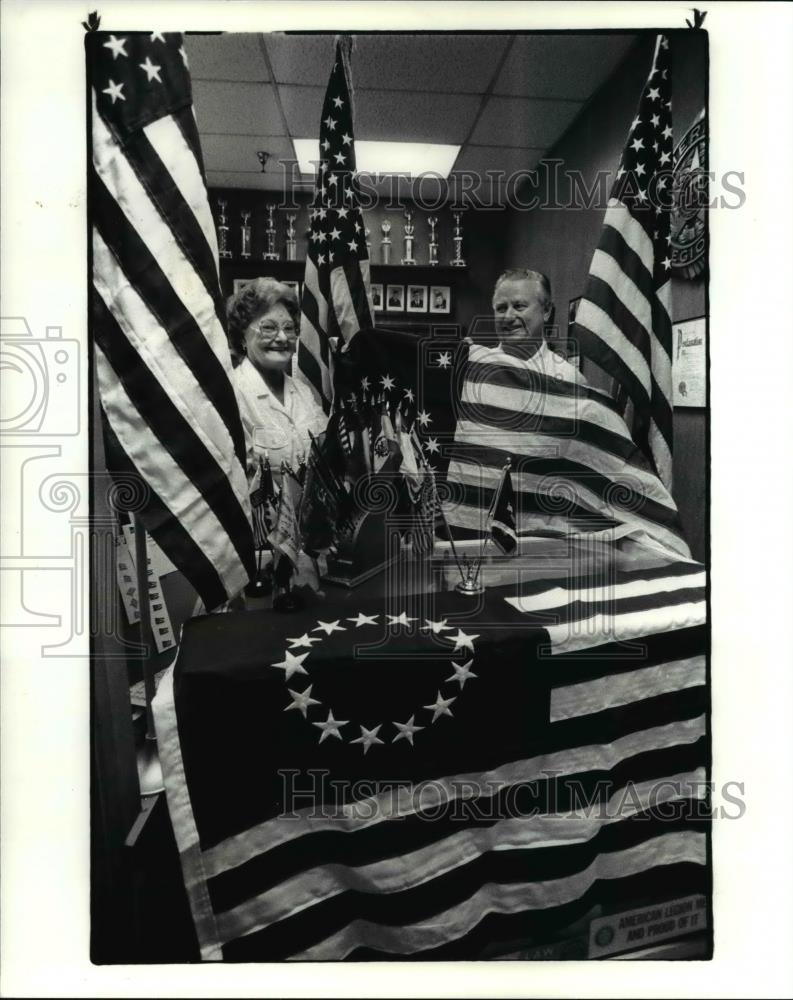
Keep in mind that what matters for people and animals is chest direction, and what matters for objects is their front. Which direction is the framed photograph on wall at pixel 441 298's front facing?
toward the camera

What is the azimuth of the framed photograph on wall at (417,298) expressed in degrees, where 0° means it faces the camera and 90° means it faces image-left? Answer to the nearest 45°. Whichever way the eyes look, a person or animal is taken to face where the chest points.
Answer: approximately 0°

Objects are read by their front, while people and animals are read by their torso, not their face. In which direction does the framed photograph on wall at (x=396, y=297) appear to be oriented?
toward the camera

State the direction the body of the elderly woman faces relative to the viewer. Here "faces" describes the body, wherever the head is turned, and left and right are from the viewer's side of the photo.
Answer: facing the viewer and to the right of the viewer

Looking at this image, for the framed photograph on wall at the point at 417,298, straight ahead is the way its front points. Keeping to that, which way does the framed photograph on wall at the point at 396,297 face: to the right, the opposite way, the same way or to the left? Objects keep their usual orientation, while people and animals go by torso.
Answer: the same way

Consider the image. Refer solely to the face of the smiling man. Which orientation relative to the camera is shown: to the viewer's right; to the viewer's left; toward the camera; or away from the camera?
toward the camera

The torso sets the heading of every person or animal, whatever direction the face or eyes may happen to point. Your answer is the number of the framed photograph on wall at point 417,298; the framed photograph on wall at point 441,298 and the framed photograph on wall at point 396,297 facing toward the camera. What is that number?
3

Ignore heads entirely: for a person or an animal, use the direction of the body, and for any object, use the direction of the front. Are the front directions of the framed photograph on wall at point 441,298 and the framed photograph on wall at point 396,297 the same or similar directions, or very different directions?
same or similar directions
